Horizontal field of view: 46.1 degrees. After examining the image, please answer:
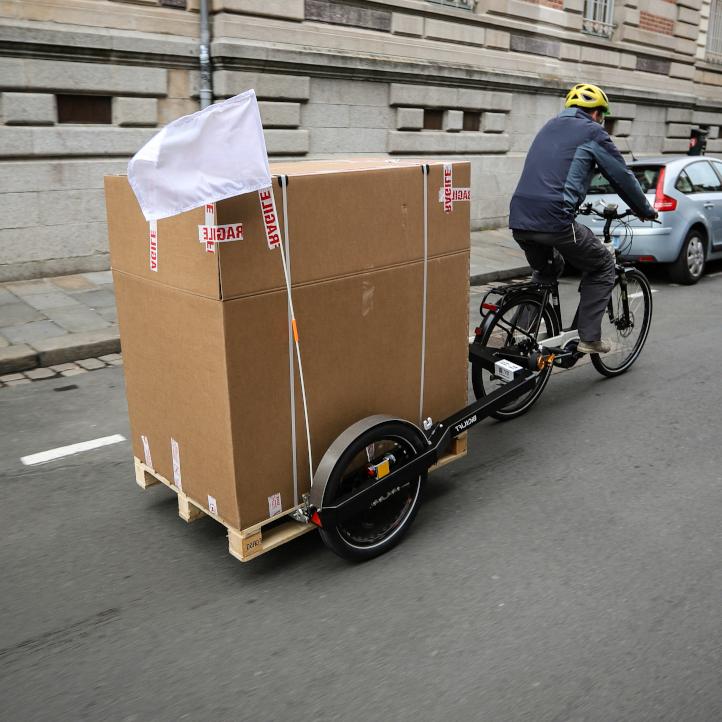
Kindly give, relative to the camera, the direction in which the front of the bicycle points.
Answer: facing away from the viewer and to the right of the viewer

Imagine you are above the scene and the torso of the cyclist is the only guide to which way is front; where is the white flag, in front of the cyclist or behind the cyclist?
behind

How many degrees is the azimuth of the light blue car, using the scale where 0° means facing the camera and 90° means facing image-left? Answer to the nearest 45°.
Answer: approximately 225°

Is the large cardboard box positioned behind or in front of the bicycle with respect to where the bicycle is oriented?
behind

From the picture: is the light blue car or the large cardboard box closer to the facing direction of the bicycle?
the light blue car

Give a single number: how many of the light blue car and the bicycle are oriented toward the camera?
0

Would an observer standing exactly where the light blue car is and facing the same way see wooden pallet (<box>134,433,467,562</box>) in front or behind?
behind

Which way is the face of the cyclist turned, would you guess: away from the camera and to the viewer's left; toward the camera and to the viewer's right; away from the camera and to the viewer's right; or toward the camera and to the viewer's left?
away from the camera and to the viewer's right
